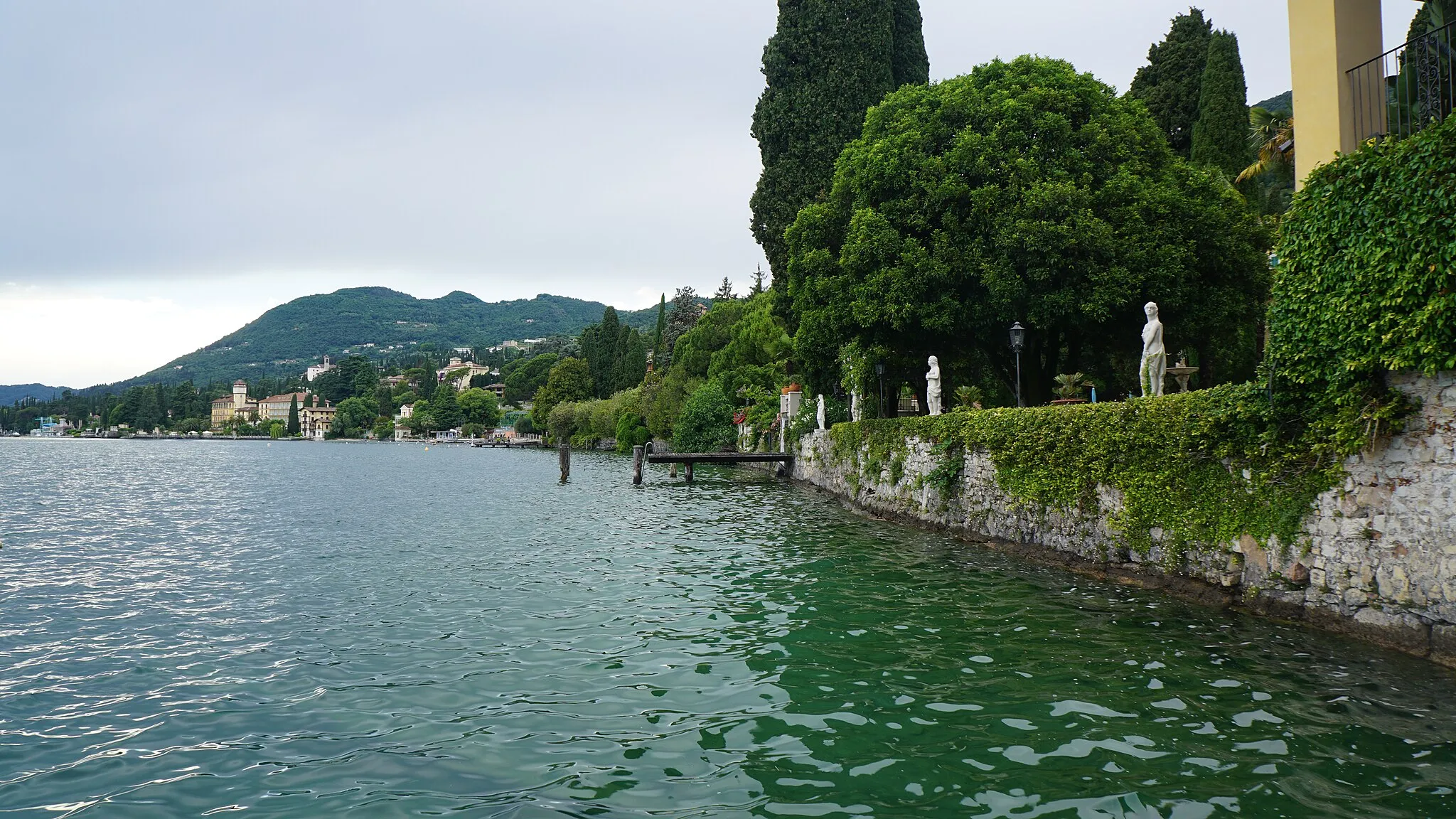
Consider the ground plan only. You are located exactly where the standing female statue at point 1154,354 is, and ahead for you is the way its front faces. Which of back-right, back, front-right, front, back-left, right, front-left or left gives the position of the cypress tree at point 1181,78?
back-right

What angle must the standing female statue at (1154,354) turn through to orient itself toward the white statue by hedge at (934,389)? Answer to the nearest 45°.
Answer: approximately 90° to its right

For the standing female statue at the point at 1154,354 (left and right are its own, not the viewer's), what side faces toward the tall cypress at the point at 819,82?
right

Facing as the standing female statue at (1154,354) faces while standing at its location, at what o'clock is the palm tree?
The palm tree is roughly at 5 o'clock from the standing female statue.

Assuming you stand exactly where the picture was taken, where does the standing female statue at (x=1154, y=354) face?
facing the viewer and to the left of the viewer

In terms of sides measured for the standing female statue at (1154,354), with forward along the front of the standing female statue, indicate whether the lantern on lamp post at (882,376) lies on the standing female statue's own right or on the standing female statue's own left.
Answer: on the standing female statue's own right

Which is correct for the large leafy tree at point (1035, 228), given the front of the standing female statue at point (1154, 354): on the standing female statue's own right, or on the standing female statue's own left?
on the standing female statue's own right

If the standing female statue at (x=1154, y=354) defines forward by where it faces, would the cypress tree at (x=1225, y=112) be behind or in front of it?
behind

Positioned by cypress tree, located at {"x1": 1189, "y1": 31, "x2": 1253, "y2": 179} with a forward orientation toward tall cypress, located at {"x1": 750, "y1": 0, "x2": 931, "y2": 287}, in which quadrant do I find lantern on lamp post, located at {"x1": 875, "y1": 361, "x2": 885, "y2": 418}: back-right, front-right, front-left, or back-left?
front-left
